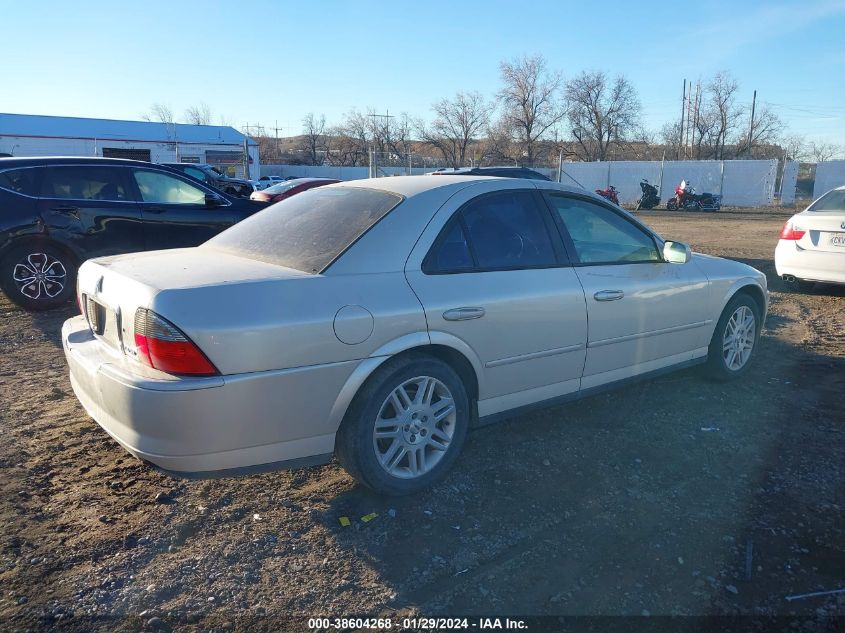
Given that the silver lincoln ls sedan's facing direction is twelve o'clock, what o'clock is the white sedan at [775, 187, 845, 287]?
The white sedan is roughly at 12 o'clock from the silver lincoln ls sedan.

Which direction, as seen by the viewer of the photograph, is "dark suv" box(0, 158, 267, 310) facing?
facing to the right of the viewer

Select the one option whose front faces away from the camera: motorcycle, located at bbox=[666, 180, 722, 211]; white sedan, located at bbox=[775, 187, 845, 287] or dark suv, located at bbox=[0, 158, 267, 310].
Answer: the white sedan

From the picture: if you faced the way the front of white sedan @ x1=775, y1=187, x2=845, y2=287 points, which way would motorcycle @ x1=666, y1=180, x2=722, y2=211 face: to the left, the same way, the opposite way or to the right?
to the left

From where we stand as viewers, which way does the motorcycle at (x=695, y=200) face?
facing to the left of the viewer

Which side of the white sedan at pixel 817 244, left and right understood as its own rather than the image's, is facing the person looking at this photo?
back

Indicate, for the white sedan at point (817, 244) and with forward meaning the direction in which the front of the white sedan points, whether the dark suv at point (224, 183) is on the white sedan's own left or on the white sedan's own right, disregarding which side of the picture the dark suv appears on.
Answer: on the white sedan's own left

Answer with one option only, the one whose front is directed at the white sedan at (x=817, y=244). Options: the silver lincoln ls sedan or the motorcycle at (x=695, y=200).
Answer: the silver lincoln ls sedan

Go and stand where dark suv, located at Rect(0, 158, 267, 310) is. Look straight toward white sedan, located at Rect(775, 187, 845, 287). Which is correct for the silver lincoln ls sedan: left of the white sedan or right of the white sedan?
right
